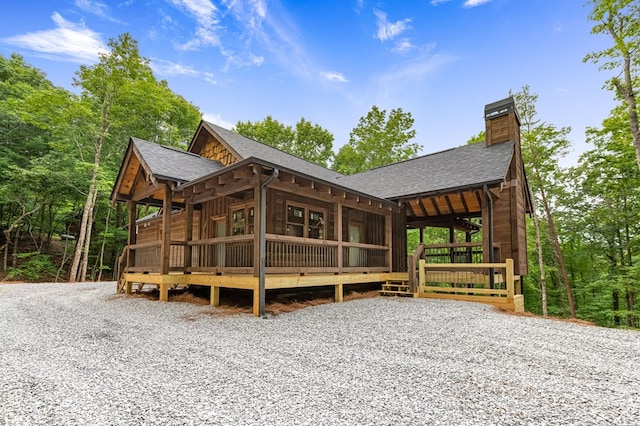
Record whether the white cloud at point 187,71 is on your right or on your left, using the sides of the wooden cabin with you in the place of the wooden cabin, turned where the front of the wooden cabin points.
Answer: on your right

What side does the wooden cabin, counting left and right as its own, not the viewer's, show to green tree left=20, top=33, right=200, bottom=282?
right

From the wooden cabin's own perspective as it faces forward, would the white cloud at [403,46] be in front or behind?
behind

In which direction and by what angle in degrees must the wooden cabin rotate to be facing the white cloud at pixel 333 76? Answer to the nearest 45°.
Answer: approximately 135° to its right

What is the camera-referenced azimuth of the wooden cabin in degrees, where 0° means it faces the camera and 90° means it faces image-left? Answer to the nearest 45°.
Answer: approximately 45°

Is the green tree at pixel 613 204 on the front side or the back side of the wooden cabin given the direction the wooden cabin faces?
on the back side
